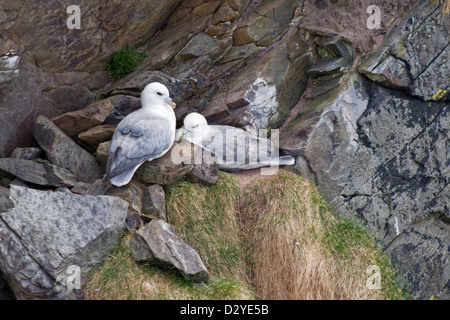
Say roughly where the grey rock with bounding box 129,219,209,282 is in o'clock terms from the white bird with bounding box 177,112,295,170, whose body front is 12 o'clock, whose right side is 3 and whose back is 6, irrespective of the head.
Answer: The grey rock is roughly at 10 o'clock from the white bird.

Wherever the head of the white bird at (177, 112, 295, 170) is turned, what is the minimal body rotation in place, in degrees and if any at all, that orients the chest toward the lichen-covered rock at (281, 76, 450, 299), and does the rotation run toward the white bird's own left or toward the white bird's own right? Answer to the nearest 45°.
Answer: approximately 180°

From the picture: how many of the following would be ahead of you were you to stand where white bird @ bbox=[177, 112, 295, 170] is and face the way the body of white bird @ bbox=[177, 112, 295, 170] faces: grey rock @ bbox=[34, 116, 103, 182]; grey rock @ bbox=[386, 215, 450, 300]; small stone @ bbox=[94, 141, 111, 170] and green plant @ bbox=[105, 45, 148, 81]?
3

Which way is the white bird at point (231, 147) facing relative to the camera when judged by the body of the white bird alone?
to the viewer's left

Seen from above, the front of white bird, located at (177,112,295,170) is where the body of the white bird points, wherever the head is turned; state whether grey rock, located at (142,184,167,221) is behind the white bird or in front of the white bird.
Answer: in front

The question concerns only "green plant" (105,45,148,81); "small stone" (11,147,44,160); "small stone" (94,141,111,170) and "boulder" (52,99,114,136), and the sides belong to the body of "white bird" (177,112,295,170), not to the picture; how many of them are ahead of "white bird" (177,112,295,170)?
4

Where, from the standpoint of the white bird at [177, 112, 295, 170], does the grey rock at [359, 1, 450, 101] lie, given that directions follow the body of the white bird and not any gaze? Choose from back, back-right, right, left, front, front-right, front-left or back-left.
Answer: back

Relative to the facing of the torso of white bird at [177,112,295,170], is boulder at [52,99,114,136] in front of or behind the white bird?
in front

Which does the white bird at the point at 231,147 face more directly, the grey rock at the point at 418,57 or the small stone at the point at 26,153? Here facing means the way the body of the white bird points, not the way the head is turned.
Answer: the small stone

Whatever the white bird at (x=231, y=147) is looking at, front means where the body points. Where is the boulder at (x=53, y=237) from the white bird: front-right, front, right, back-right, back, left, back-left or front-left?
front-left

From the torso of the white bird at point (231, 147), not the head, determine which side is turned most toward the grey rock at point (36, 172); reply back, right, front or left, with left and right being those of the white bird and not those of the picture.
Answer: front
